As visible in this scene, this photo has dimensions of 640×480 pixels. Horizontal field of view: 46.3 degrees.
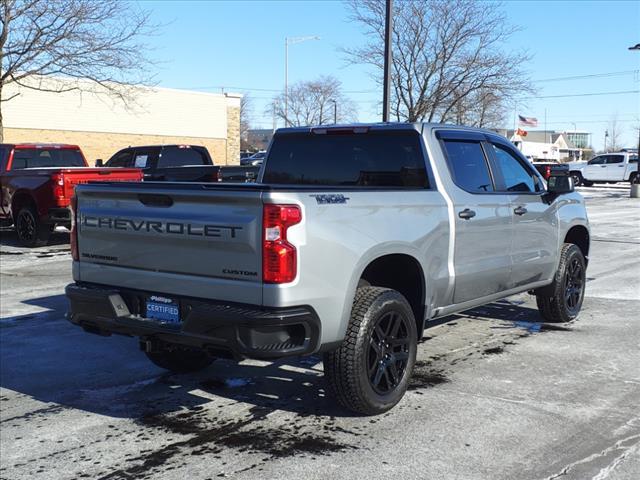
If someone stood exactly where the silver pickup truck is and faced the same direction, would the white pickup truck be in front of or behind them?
in front

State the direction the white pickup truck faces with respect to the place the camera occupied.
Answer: facing to the left of the viewer

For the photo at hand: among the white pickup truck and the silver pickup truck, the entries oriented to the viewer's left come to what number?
1

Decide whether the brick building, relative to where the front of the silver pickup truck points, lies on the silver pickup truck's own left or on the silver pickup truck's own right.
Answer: on the silver pickup truck's own left

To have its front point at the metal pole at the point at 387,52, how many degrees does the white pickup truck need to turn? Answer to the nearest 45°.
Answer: approximately 90° to its left

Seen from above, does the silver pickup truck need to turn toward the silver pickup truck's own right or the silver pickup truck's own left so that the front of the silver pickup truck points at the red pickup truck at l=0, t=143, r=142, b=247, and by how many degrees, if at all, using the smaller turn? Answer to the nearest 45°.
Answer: approximately 90° to the silver pickup truck's own left

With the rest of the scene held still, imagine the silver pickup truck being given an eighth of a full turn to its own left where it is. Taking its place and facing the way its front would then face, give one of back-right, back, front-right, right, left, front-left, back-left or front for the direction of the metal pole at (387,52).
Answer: front

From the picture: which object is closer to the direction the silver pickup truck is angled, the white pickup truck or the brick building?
the white pickup truck

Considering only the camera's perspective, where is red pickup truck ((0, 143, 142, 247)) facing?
facing away from the viewer and to the left of the viewer

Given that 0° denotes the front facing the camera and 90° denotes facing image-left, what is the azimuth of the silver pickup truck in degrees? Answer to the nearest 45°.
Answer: approximately 225°

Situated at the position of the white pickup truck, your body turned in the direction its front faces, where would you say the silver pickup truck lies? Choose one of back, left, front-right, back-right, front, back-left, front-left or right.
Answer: left
